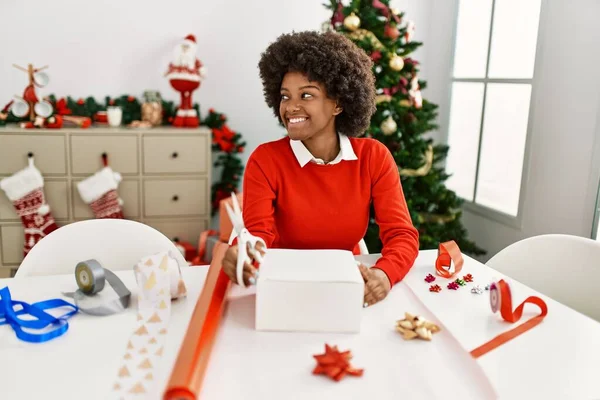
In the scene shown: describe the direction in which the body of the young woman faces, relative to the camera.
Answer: toward the camera

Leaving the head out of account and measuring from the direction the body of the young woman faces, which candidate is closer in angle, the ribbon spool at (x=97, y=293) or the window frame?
the ribbon spool

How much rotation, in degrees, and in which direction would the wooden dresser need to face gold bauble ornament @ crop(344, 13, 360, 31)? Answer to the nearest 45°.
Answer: approximately 45° to its left

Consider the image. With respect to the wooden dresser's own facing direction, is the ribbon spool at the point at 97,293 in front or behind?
in front

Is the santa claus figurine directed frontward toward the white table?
yes

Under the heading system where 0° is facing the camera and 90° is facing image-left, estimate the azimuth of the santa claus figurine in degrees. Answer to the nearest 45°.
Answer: approximately 0°

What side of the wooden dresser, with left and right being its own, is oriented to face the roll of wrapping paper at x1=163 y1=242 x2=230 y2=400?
front

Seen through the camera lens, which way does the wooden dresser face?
facing the viewer

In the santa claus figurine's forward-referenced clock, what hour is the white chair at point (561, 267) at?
The white chair is roughly at 11 o'clock from the santa claus figurine.
